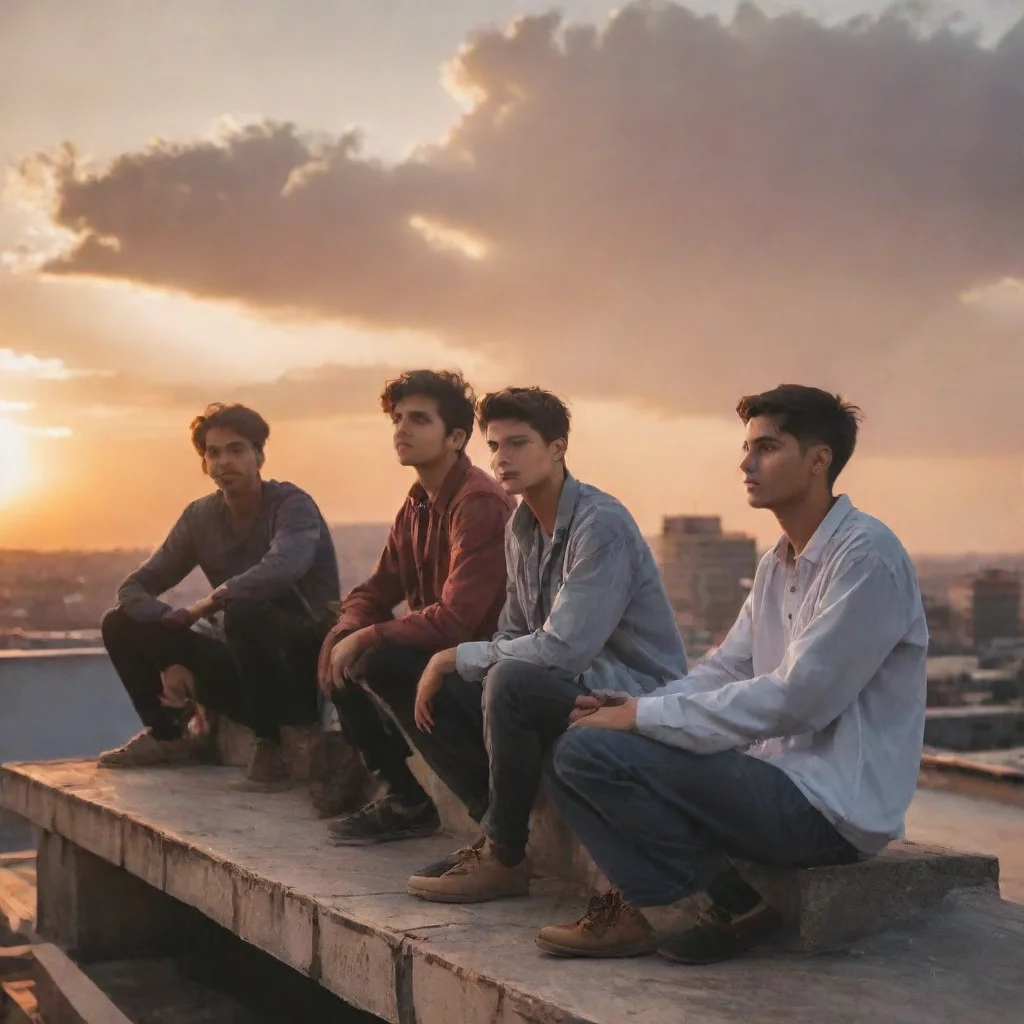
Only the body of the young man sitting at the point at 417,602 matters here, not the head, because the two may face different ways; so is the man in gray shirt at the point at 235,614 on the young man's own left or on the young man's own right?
on the young man's own right

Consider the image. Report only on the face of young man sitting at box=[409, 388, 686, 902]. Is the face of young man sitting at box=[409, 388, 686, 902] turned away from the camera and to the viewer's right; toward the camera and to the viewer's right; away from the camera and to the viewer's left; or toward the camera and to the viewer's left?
toward the camera and to the viewer's left

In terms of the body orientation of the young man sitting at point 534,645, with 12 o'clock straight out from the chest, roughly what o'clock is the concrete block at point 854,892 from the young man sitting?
The concrete block is roughly at 9 o'clock from the young man sitting.

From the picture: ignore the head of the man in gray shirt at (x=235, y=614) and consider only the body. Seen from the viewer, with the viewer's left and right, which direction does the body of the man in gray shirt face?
facing the viewer and to the left of the viewer

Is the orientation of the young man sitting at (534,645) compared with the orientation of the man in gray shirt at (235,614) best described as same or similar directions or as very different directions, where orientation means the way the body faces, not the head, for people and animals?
same or similar directions

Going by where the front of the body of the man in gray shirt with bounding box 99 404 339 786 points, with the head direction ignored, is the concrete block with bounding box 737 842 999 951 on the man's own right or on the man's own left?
on the man's own left

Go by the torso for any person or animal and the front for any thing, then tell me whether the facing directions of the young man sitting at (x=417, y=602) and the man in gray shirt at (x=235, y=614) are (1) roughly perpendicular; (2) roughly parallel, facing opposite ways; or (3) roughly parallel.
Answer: roughly parallel

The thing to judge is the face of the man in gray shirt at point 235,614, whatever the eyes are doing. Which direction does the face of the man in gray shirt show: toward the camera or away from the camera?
toward the camera

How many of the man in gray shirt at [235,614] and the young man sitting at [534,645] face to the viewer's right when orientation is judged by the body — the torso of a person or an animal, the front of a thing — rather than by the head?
0

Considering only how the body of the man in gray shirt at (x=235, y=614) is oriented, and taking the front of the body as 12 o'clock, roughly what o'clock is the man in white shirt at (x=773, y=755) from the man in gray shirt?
The man in white shirt is roughly at 10 o'clock from the man in gray shirt.

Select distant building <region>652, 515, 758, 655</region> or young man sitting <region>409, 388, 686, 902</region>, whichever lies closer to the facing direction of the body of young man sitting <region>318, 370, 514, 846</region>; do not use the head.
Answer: the young man sitting

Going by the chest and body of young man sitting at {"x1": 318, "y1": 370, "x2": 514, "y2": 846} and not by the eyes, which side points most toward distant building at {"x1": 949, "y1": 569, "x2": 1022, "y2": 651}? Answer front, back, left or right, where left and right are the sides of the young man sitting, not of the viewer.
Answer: back

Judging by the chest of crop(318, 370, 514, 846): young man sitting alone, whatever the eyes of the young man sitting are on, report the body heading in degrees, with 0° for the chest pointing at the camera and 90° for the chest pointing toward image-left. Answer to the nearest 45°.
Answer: approximately 45°
